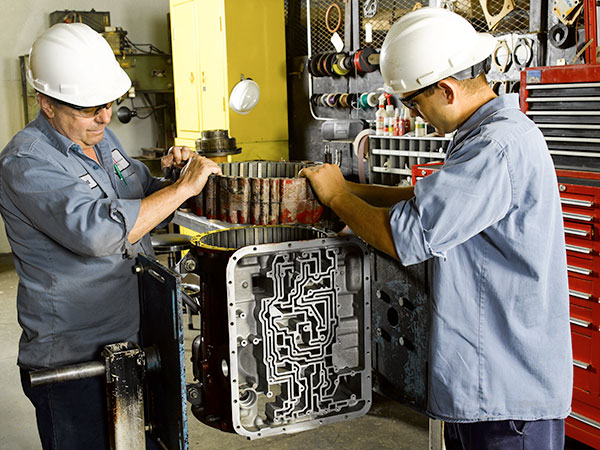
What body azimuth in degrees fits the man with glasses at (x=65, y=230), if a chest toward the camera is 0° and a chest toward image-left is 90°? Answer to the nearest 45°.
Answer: approximately 315°

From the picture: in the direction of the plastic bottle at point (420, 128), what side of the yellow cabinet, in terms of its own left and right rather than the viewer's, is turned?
left

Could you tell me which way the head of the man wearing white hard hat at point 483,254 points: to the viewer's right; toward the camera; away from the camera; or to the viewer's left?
to the viewer's left

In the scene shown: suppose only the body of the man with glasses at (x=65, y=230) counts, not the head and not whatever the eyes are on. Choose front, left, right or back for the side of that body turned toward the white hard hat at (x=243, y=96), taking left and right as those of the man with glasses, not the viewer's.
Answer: left

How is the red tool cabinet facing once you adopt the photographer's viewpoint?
facing the viewer and to the left of the viewer

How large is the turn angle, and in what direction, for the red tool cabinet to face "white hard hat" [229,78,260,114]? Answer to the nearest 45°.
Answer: approximately 90° to its right

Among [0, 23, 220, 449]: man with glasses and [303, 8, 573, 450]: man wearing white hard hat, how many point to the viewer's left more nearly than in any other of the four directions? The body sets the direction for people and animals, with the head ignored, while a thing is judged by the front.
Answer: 1

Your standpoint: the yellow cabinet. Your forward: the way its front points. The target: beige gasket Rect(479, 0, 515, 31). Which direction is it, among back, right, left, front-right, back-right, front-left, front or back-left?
left

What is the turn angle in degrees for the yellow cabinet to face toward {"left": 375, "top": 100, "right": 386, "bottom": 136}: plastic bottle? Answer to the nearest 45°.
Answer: approximately 90° to its left

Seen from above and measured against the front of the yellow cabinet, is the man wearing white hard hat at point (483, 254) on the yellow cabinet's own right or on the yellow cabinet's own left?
on the yellow cabinet's own left

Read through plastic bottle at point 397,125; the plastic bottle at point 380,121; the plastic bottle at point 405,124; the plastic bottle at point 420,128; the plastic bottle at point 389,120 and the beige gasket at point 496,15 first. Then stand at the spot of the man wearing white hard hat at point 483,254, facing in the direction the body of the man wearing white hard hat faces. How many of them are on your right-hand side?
6

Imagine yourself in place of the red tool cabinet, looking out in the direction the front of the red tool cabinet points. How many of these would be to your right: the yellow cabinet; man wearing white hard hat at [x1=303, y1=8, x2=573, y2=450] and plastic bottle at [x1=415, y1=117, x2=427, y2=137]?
2

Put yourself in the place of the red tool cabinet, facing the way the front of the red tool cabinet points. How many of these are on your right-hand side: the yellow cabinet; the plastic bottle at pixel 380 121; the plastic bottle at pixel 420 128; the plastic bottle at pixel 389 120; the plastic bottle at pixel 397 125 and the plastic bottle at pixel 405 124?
6

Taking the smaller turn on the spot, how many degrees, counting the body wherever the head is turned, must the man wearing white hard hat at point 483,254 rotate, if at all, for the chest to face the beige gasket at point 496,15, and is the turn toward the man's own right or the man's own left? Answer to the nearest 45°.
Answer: approximately 90° to the man's own right

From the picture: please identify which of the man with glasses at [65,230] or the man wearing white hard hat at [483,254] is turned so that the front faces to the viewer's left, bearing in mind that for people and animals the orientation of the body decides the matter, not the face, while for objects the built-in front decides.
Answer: the man wearing white hard hat
